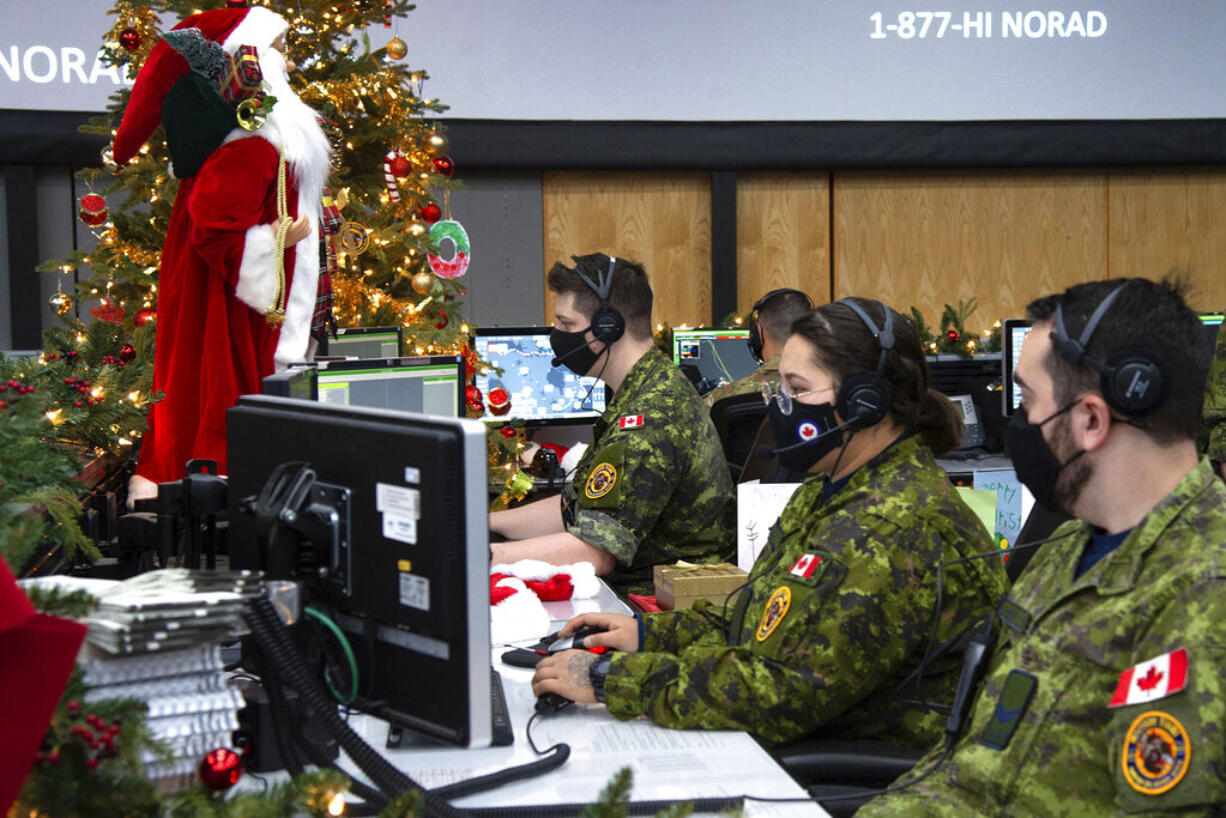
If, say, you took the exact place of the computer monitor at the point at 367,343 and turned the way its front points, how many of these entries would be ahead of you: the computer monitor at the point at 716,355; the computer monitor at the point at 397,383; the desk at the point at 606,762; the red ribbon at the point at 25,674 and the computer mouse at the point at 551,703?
4

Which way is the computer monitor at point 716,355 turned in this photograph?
toward the camera

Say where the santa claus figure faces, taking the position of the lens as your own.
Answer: facing to the right of the viewer

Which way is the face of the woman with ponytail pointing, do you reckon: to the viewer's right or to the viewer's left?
to the viewer's left

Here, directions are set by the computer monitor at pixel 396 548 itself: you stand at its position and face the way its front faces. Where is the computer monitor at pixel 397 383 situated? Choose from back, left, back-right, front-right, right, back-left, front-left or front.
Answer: front-left

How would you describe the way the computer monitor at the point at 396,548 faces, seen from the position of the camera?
facing away from the viewer and to the right of the viewer

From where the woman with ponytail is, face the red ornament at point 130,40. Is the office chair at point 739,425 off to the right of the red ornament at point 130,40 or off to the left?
right

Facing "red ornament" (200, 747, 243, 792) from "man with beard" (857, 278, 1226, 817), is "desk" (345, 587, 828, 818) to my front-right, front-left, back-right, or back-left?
front-right

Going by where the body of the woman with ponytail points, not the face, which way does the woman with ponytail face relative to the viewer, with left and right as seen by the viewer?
facing to the left of the viewer

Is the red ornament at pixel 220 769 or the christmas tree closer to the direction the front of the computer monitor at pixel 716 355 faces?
the red ornament

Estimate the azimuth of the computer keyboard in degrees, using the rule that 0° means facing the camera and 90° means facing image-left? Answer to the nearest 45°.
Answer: approximately 270°

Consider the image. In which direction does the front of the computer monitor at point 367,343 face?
toward the camera

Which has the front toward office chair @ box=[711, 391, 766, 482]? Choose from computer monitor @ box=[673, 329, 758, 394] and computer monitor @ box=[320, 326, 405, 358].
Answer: computer monitor @ box=[673, 329, 758, 394]

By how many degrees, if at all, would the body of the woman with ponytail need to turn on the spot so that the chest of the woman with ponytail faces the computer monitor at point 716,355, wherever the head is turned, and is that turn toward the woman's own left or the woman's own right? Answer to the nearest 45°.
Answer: approximately 90° to the woman's own right
